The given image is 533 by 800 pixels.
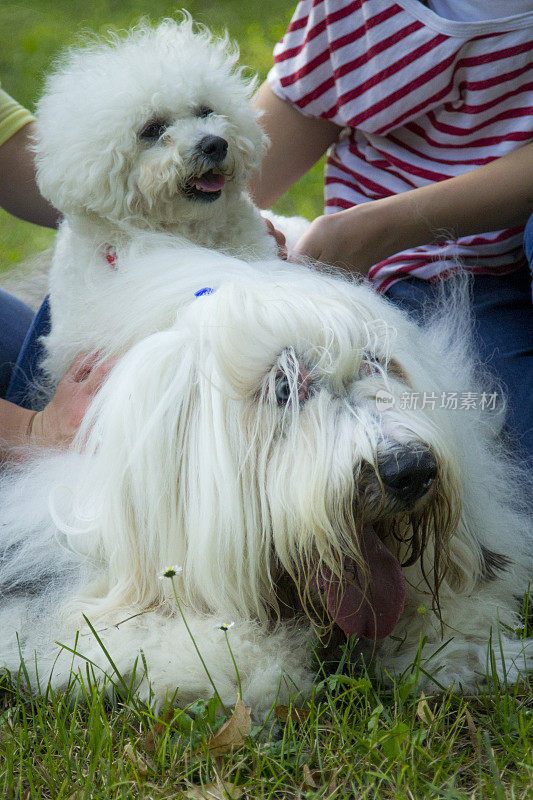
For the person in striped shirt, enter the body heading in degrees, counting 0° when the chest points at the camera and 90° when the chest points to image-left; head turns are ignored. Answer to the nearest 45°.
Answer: approximately 45°

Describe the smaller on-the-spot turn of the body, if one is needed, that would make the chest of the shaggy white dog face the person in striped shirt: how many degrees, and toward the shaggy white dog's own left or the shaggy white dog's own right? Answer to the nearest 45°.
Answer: approximately 135° to the shaggy white dog's own left
